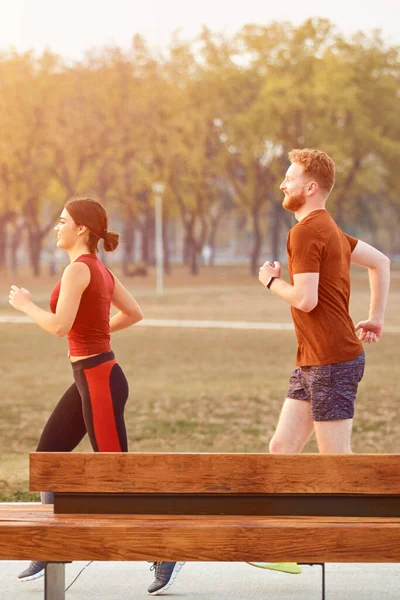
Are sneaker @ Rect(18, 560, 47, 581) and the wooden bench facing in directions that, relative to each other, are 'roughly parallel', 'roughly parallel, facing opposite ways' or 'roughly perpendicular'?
roughly perpendicular

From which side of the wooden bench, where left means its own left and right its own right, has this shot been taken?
front

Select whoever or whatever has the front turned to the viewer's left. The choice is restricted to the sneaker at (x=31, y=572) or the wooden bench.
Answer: the sneaker

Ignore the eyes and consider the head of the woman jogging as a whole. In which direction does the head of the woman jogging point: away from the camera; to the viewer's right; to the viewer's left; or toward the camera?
to the viewer's left

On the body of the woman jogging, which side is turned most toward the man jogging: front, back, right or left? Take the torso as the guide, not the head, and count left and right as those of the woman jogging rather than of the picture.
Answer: back

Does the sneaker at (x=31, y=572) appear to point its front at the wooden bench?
no

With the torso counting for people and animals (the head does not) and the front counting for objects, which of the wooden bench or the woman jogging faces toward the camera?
the wooden bench

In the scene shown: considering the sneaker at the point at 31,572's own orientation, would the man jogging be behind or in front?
behind

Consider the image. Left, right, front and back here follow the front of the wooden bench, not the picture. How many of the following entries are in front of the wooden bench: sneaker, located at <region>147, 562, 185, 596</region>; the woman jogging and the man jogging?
0

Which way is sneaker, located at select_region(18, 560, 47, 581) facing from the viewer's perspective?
to the viewer's left

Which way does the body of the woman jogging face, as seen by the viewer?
to the viewer's left

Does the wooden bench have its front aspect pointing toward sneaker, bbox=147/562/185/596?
no

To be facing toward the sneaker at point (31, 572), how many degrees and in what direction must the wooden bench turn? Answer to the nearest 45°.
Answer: approximately 135° to its right
